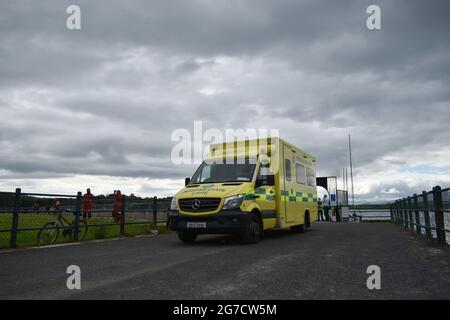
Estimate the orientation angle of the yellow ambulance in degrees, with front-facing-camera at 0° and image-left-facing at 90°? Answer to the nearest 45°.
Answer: approximately 45°

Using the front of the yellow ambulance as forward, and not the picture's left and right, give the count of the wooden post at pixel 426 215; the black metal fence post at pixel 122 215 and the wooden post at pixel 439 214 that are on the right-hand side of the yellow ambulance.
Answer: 1

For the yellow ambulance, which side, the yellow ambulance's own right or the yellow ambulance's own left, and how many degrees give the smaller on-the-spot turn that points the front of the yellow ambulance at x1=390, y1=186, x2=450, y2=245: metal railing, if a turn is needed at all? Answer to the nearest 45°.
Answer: approximately 135° to the yellow ambulance's own left

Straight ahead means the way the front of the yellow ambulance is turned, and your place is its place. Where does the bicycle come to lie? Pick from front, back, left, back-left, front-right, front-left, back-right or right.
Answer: front-right

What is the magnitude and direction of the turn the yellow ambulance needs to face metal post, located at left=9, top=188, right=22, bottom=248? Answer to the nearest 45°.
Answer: approximately 45° to its right

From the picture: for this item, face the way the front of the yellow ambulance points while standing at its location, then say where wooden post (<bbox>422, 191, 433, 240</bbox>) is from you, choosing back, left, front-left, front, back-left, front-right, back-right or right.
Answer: back-left

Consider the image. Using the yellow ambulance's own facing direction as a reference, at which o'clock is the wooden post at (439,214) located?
The wooden post is roughly at 8 o'clock from the yellow ambulance.

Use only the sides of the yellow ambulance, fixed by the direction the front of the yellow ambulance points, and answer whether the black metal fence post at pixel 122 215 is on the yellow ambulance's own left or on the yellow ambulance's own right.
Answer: on the yellow ambulance's own right

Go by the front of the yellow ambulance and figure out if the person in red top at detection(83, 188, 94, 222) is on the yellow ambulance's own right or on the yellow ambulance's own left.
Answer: on the yellow ambulance's own right
